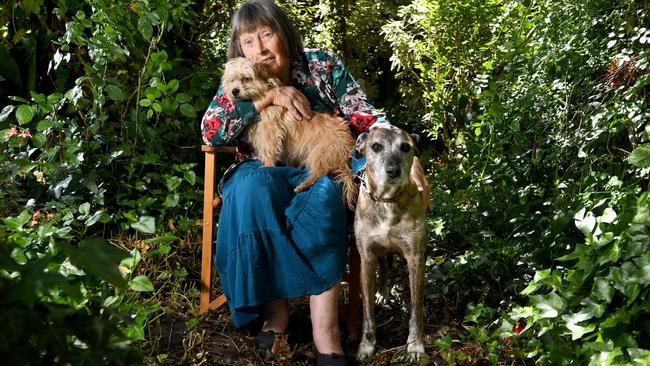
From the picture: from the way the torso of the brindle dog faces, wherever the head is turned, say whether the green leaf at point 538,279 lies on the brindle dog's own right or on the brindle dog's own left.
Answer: on the brindle dog's own left

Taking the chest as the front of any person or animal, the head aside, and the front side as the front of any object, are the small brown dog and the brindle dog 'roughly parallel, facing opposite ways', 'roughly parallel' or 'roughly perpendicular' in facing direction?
roughly perpendicular

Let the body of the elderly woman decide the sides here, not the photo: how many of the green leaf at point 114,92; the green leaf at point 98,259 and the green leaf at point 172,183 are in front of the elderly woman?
1

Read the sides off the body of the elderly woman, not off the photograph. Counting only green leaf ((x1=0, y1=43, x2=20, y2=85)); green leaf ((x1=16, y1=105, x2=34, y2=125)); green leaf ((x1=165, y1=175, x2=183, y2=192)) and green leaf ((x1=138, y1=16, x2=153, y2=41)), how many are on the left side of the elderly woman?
0

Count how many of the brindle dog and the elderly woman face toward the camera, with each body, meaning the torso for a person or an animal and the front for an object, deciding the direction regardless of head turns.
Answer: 2

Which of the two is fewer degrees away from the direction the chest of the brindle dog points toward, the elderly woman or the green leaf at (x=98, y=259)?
the green leaf

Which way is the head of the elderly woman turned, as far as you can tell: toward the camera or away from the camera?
toward the camera

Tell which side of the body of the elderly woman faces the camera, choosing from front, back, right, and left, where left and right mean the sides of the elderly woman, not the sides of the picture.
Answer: front

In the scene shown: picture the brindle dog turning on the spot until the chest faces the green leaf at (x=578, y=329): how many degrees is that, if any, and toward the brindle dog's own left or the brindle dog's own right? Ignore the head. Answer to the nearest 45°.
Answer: approximately 45° to the brindle dog's own left

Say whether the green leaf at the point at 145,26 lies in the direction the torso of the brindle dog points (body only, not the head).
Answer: no

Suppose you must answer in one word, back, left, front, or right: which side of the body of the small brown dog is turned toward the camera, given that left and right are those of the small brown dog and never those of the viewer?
left

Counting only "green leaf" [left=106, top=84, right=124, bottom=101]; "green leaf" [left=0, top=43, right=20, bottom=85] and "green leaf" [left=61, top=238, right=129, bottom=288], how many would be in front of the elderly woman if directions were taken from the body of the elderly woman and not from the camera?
1

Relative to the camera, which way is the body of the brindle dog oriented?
toward the camera

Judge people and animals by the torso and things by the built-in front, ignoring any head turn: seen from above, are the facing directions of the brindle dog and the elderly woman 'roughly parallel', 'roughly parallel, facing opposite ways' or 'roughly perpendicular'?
roughly parallel
